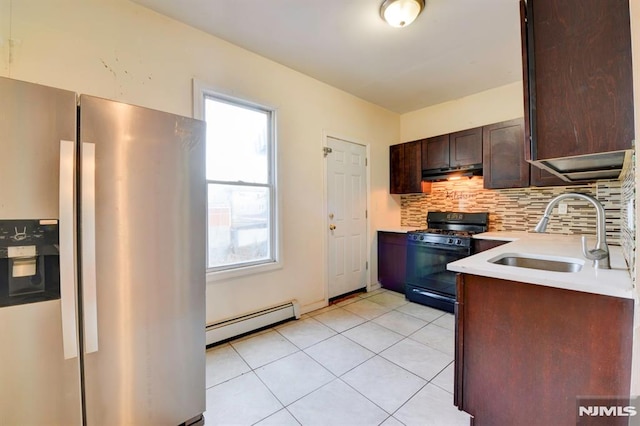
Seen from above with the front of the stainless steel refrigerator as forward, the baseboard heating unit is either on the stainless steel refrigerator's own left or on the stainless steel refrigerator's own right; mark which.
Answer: on the stainless steel refrigerator's own left

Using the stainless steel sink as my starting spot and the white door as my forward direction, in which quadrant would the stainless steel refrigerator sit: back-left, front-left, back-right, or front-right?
front-left

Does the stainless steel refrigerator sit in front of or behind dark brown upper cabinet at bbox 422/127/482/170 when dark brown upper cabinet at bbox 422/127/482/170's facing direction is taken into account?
in front

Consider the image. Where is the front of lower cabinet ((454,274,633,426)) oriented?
to the viewer's left

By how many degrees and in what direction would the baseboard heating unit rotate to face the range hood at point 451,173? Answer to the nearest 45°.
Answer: approximately 45° to its left

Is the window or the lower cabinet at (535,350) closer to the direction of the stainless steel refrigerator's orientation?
the lower cabinet

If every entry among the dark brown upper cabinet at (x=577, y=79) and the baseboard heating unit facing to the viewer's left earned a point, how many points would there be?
1

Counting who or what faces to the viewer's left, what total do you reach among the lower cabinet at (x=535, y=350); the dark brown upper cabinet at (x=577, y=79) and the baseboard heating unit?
2

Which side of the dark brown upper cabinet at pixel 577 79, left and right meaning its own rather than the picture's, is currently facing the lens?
left

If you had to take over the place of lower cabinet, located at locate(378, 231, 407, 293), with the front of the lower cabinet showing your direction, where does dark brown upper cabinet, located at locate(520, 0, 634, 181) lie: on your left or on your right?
on your left

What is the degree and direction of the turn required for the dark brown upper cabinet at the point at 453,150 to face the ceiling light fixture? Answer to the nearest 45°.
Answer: approximately 45° to its left

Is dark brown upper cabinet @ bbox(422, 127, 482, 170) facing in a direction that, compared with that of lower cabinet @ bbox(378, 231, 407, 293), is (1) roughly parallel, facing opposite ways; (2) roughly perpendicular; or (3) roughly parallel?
roughly parallel

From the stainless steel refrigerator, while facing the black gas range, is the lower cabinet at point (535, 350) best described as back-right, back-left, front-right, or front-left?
front-right

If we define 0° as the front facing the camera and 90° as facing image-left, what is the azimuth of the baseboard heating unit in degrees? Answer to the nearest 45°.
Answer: approximately 315°

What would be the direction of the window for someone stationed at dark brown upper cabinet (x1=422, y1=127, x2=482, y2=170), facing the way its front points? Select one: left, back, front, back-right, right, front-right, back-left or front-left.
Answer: front

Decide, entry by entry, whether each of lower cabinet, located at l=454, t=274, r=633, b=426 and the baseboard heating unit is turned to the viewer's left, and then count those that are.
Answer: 1

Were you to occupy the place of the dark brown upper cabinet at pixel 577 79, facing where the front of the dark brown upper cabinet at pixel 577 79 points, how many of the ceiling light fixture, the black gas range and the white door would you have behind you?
0
